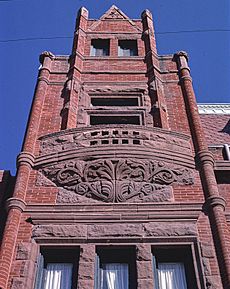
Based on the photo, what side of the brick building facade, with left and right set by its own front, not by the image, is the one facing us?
front
